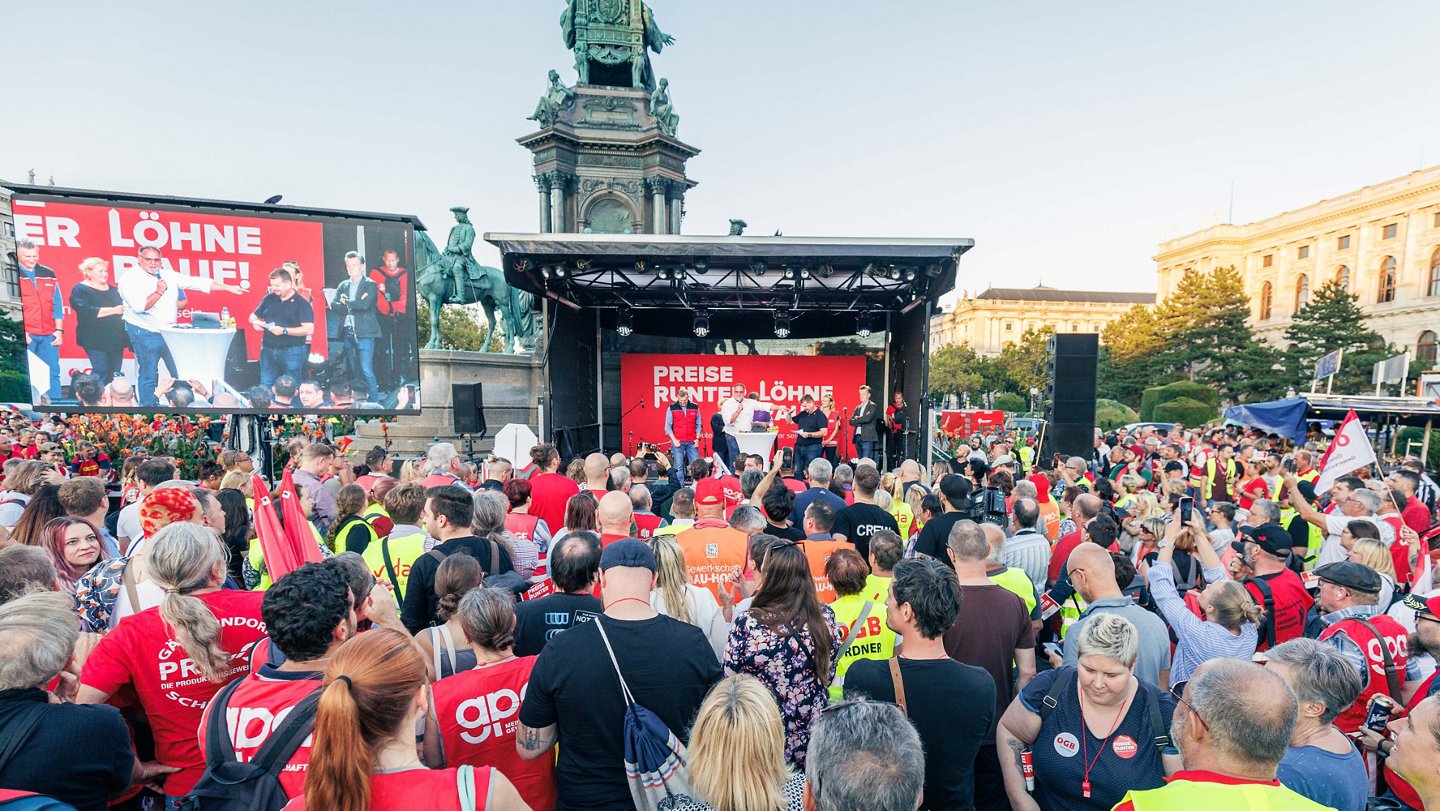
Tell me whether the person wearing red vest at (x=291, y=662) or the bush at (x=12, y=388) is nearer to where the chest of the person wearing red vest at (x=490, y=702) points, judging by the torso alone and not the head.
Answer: the bush

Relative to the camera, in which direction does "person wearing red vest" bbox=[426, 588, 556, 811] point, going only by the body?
away from the camera

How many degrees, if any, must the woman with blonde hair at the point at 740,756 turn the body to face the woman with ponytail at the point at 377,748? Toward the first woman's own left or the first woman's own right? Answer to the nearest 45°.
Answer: approximately 90° to the first woman's own left

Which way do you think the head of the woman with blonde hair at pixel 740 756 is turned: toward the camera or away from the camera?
away from the camera

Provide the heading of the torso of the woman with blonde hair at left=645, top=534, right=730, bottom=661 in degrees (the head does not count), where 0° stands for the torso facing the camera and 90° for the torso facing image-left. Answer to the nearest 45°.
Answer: approximately 180°

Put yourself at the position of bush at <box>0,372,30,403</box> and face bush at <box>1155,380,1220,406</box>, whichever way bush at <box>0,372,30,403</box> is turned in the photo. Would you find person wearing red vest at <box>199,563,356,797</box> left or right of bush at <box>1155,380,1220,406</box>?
right

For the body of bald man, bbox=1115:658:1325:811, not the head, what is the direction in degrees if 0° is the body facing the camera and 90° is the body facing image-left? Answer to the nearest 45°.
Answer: approximately 135°

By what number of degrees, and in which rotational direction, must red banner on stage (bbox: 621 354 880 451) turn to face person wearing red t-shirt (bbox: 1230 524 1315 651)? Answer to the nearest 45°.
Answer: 0° — it already faces them

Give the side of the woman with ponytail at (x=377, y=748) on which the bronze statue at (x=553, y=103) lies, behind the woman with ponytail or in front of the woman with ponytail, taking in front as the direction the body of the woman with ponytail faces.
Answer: in front

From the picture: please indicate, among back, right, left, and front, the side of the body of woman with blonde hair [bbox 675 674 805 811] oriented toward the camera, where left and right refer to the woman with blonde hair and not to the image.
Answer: back

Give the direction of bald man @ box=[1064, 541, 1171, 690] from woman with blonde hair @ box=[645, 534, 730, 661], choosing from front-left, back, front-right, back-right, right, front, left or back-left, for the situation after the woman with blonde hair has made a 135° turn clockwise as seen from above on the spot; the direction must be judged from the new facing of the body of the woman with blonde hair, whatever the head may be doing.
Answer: front-left

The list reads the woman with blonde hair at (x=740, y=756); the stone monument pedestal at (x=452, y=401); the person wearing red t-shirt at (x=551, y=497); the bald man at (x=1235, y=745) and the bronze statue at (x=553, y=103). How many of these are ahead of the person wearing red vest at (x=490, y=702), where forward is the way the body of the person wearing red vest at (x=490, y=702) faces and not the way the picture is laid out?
3

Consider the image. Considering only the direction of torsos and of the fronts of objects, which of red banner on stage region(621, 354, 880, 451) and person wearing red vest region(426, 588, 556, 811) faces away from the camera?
the person wearing red vest

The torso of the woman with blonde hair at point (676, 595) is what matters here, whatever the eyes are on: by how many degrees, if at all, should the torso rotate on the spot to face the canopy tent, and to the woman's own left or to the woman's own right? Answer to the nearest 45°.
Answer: approximately 45° to the woman's own right

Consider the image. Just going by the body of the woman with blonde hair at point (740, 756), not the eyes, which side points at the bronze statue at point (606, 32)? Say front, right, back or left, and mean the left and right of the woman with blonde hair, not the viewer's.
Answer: front

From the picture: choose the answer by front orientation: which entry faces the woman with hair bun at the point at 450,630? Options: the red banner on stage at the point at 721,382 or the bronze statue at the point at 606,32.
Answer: the red banner on stage
